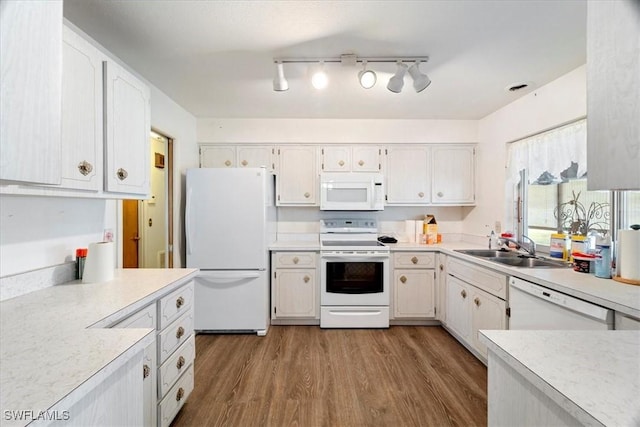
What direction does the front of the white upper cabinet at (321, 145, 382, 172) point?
toward the camera

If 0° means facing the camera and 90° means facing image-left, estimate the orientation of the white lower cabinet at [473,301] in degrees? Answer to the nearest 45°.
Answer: approximately 45°

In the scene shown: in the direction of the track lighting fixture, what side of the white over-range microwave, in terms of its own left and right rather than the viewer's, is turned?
front

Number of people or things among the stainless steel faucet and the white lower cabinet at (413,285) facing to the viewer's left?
1

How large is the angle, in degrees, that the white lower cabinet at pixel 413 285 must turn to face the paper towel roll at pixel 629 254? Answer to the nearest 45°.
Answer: approximately 45° to its left

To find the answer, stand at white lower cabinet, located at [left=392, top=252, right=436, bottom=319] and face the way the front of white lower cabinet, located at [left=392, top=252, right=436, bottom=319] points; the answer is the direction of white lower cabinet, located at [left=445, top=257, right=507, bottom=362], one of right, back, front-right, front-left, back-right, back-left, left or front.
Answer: front-left

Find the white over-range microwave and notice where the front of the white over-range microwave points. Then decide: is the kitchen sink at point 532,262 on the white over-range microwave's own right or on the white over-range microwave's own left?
on the white over-range microwave's own left

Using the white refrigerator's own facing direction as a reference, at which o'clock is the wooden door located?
The wooden door is roughly at 4 o'clock from the white refrigerator.

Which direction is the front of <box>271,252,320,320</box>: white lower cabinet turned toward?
toward the camera

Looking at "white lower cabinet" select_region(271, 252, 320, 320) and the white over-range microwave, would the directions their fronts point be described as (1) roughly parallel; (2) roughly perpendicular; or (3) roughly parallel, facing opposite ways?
roughly parallel

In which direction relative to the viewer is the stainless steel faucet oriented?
to the viewer's left

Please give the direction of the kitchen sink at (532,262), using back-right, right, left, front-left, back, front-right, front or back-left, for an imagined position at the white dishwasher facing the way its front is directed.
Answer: back-right

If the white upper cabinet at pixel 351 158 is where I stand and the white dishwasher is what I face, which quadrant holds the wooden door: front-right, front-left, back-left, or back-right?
back-right

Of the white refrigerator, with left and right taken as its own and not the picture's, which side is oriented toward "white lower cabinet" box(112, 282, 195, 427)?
front

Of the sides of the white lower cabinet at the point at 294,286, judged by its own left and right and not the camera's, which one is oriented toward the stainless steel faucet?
left

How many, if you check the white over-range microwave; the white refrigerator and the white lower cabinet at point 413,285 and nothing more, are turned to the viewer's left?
0

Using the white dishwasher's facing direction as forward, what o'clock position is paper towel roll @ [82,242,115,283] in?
The paper towel roll is roughly at 12 o'clock from the white dishwasher.

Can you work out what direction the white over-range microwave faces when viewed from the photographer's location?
facing the viewer

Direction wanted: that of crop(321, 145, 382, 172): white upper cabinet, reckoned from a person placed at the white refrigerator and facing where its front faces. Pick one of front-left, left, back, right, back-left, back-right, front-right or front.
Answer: left

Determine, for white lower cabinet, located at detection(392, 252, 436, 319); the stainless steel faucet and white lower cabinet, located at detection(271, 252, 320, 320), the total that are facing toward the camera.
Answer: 2
